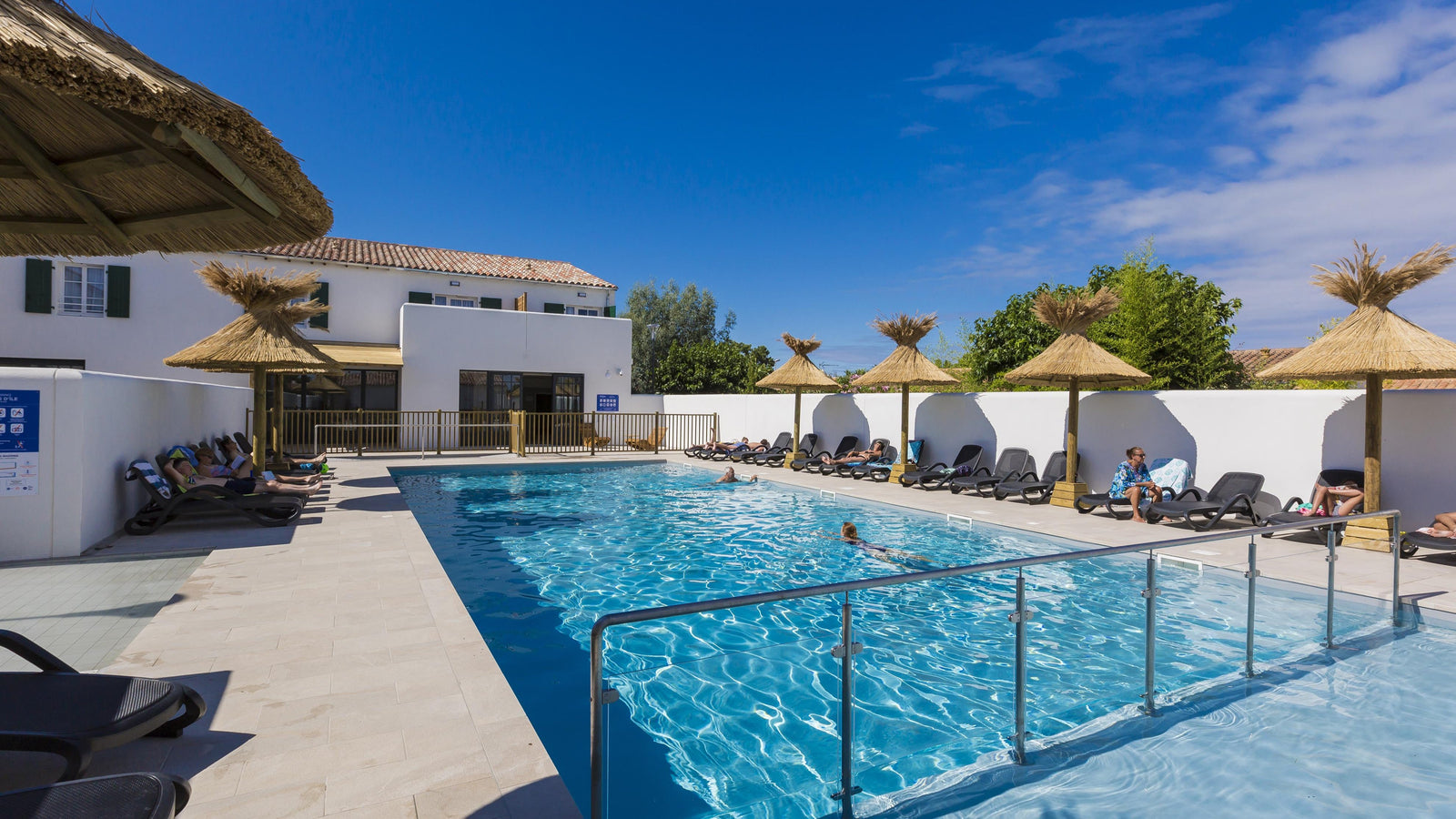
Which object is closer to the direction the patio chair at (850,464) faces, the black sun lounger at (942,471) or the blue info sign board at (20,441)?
the blue info sign board

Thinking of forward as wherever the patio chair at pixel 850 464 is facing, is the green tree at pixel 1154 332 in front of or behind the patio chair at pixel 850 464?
behind

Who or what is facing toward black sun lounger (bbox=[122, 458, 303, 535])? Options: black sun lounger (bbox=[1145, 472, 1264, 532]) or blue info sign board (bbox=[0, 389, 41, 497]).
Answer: black sun lounger (bbox=[1145, 472, 1264, 532])

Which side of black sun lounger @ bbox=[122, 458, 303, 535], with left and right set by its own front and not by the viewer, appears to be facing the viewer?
right

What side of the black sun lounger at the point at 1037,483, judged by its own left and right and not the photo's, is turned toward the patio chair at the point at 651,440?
right

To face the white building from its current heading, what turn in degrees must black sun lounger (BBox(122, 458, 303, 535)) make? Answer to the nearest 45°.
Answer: approximately 90° to its left

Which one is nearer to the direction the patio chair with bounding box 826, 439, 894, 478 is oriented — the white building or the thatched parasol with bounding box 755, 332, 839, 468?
the white building

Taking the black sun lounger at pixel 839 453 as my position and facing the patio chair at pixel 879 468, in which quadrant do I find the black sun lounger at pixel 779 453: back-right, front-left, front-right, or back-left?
back-right

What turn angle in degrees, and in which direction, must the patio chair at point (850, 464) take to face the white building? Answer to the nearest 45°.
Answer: approximately 45° to its right
